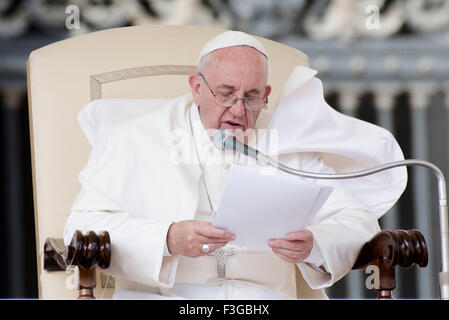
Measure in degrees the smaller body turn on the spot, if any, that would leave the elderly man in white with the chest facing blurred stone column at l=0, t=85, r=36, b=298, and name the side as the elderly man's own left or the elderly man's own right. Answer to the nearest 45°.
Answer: approximately 135° to the elderly man's own right

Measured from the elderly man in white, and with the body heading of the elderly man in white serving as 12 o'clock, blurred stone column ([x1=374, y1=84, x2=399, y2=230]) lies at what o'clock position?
The blurred stone column is roughly at 7 o'clock from the elderly man in white.

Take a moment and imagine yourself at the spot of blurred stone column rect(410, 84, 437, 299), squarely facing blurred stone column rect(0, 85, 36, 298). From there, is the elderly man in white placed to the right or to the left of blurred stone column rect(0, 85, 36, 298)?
left

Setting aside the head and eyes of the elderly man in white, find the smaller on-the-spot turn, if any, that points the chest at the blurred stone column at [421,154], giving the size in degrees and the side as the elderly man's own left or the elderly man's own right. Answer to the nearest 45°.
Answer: approximately 135° to the elderly man's own left

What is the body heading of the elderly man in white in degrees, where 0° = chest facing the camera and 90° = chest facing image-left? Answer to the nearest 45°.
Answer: approximately 0°
